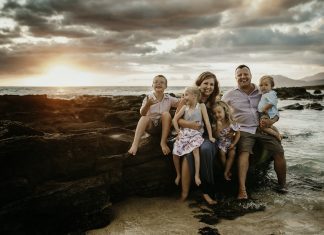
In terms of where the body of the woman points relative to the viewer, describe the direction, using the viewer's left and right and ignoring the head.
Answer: facing the viewer

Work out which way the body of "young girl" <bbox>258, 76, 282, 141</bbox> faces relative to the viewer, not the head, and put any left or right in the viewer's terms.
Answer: facing the viewer and to the left of the viewer
